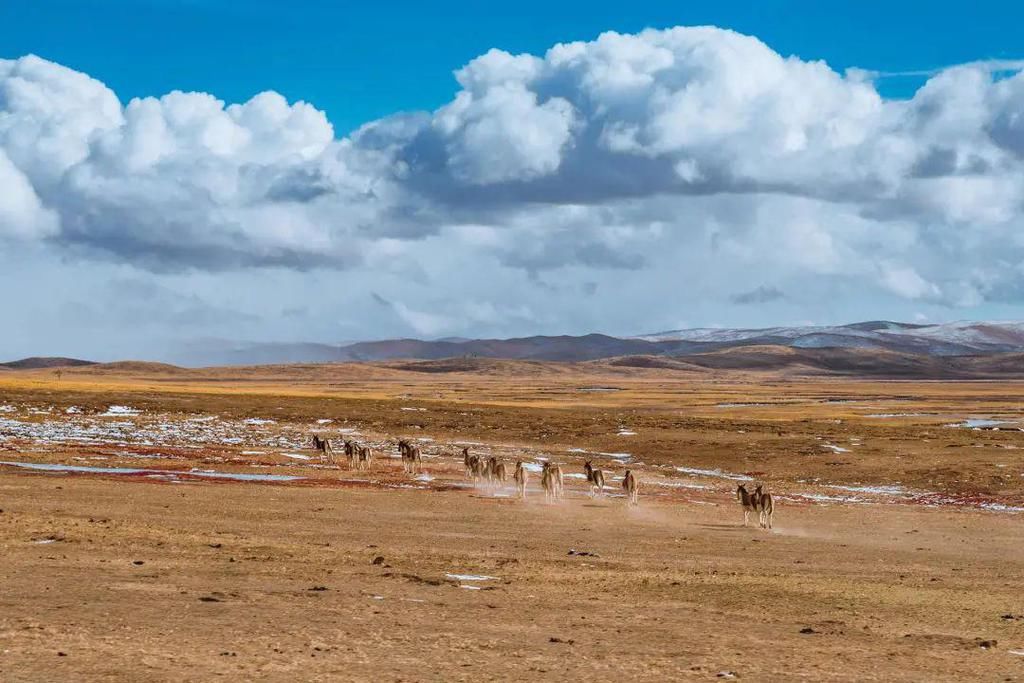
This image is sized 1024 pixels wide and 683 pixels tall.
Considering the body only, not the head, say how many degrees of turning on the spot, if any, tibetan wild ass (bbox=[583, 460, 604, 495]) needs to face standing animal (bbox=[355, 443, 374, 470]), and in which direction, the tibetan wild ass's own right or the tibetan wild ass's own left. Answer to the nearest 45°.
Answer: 0° — it already faces it

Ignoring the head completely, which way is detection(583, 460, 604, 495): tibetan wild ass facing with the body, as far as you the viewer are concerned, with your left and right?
facing away from the viewer and to the left of the viewer

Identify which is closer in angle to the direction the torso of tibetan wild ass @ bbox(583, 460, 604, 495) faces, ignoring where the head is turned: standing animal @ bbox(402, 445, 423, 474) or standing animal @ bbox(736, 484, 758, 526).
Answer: the standing animal @ bbox(402, 445, 423, 474)

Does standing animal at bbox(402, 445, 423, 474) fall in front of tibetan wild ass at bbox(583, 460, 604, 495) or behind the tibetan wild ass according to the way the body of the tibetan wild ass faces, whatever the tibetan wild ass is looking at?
in front

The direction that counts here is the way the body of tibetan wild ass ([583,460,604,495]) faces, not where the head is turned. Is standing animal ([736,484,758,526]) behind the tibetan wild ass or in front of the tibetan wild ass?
behind

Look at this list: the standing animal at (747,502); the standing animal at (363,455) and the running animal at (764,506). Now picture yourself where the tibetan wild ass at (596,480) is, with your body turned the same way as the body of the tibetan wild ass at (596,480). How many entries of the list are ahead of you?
1

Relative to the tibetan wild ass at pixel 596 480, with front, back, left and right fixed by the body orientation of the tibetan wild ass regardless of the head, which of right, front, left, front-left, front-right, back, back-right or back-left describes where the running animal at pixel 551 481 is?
left

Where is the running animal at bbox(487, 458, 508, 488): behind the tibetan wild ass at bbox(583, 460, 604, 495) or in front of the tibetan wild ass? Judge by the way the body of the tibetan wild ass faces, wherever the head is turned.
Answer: in front

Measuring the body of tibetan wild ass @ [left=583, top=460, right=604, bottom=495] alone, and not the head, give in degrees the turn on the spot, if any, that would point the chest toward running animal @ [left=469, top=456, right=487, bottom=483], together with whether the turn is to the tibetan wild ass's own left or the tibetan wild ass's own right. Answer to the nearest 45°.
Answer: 0° — it already faces it
